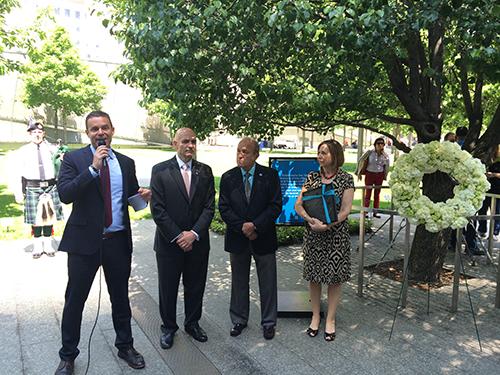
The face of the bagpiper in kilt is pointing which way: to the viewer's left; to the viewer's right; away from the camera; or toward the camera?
toward the camera

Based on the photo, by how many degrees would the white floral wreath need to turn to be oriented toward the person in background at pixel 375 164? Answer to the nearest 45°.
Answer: approximately 180°

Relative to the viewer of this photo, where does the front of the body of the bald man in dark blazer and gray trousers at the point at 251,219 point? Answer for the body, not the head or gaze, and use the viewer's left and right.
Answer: facing the viewer

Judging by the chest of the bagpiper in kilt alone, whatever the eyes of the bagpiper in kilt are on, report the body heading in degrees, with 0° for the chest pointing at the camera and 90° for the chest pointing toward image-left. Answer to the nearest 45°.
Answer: approximately 0°

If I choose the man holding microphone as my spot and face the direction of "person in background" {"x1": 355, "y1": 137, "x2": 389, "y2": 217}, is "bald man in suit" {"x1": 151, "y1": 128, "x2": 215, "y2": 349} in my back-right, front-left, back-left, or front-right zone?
front-right

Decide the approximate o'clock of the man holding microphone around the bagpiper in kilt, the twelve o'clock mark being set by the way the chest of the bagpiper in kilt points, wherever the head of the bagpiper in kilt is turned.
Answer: The man holding microphone is roughly at 12 o'clock from the bagpiper in kilt.

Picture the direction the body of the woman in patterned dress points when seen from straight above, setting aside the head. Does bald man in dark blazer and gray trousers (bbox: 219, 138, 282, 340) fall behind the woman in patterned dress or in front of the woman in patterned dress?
in front

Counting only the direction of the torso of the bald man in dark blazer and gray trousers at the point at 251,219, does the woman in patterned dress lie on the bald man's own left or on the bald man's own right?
on the bald man's own left

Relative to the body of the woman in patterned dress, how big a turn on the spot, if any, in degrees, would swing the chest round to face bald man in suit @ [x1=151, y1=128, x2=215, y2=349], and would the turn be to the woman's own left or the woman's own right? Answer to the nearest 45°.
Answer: approximately 45° to the woman's own right

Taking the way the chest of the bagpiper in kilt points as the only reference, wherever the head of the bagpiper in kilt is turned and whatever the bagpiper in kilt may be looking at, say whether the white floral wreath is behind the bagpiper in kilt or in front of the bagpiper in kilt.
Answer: in front

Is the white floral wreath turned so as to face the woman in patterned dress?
no

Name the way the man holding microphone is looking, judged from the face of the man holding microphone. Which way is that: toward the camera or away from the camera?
toward the camera

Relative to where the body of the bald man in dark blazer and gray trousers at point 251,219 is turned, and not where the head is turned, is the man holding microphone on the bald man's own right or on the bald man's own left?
on the bald man's own right

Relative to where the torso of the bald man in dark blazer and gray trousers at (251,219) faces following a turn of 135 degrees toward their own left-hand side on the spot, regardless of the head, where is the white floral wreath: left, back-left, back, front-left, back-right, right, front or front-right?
front-right
